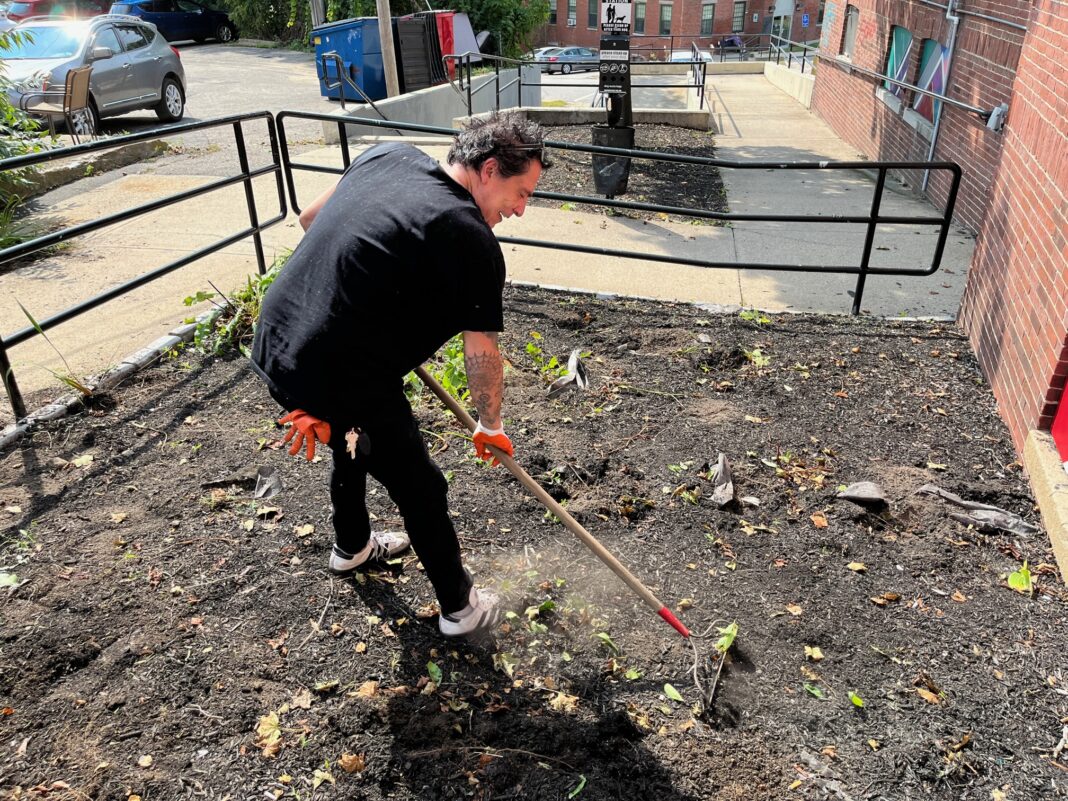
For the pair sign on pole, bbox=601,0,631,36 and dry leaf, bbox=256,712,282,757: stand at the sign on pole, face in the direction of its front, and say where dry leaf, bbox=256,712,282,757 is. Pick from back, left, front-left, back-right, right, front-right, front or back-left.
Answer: front

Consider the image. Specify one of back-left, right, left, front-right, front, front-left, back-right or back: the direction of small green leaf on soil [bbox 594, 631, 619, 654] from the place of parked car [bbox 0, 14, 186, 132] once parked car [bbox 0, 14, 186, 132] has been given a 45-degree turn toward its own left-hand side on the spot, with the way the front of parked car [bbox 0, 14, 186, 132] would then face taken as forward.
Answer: front

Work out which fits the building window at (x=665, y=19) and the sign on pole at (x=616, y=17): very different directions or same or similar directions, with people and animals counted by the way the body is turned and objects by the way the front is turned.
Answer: same or similar directions

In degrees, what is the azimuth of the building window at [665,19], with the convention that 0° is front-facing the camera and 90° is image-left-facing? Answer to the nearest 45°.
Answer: approximately 0°

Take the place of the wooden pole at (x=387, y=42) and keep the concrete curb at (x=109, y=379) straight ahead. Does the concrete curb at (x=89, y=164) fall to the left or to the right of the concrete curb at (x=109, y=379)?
right

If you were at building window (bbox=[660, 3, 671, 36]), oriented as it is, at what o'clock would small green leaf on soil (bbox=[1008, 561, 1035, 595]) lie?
The small green leaf on soil is roughly at 12 o'clock from the building window.

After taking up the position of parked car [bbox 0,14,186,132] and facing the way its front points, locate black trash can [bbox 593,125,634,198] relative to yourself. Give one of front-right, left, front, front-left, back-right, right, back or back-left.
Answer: left

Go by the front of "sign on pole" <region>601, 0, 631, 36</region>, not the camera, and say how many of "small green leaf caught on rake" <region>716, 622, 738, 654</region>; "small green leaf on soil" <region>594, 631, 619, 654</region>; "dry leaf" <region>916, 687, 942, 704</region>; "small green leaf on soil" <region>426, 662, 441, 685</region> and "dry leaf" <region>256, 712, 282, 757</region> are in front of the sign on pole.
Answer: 5

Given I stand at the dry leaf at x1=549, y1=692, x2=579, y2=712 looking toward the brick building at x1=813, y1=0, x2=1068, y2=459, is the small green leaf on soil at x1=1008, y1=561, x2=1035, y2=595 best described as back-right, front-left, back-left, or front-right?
front-right

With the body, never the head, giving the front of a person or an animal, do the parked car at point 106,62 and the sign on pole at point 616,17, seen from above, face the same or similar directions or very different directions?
same or similar directions

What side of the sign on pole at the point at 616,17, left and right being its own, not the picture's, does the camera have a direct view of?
front

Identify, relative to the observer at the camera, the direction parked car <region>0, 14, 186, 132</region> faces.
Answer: facing the viewer and to the left of the viewer

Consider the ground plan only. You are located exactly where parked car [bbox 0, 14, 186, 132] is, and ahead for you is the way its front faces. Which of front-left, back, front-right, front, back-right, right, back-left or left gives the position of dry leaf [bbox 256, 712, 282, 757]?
front-left

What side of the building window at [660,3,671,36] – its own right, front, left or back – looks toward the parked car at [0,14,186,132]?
front

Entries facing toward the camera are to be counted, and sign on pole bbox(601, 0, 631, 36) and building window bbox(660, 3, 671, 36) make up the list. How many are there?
2

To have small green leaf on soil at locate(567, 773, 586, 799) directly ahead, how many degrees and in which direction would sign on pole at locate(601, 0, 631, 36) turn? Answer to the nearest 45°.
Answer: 0° — it already faces it

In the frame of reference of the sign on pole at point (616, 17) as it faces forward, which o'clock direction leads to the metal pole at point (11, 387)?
The metal pole is roughly at 1 o'clock from the sign on pole.

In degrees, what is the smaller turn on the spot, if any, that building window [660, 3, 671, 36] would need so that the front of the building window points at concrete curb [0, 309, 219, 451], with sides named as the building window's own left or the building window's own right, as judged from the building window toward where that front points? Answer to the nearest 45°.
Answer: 0° — it already faces it

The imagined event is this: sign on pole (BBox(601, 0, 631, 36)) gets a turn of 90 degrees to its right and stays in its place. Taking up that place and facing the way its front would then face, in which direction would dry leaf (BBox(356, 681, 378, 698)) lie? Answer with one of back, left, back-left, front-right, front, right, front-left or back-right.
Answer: left

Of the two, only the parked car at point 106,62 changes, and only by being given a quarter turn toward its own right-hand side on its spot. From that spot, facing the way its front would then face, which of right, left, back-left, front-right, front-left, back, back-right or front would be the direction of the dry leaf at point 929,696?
back-left
